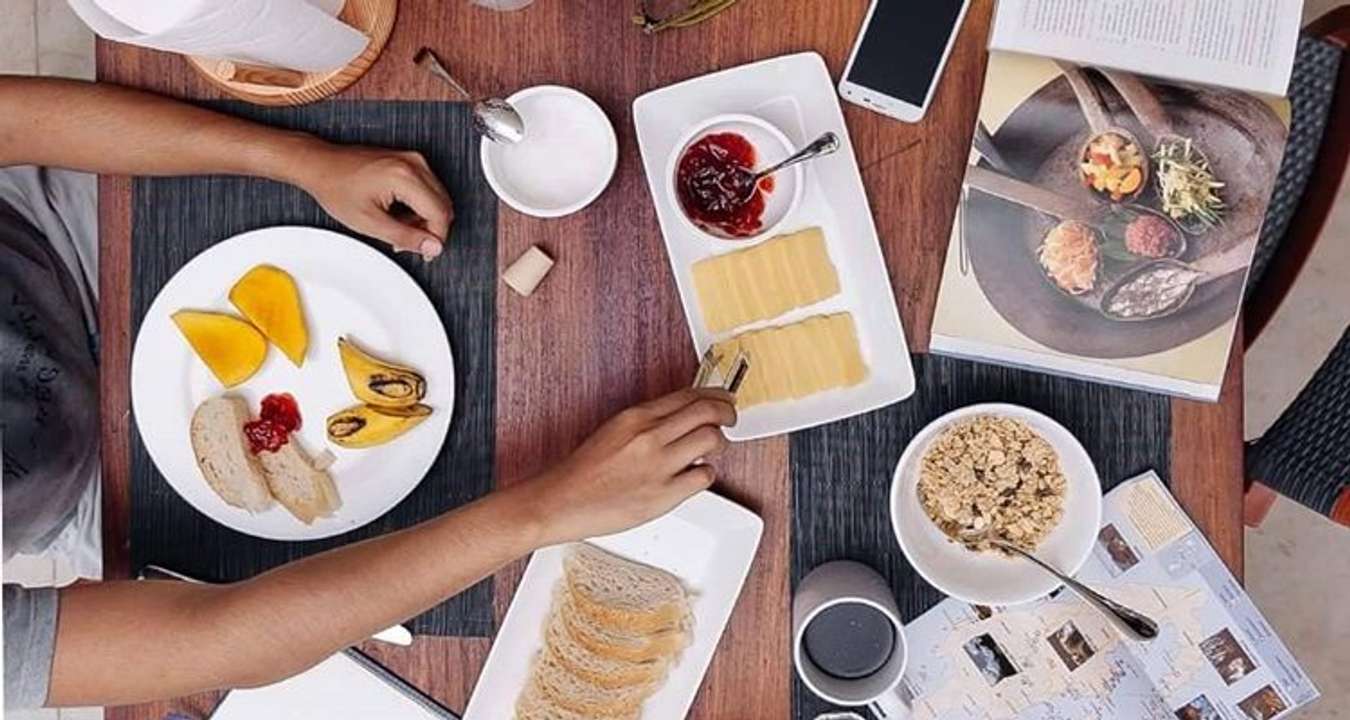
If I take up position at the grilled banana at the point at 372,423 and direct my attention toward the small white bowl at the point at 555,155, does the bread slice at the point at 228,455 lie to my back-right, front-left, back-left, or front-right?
back-left

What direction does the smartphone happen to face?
toward the camera
